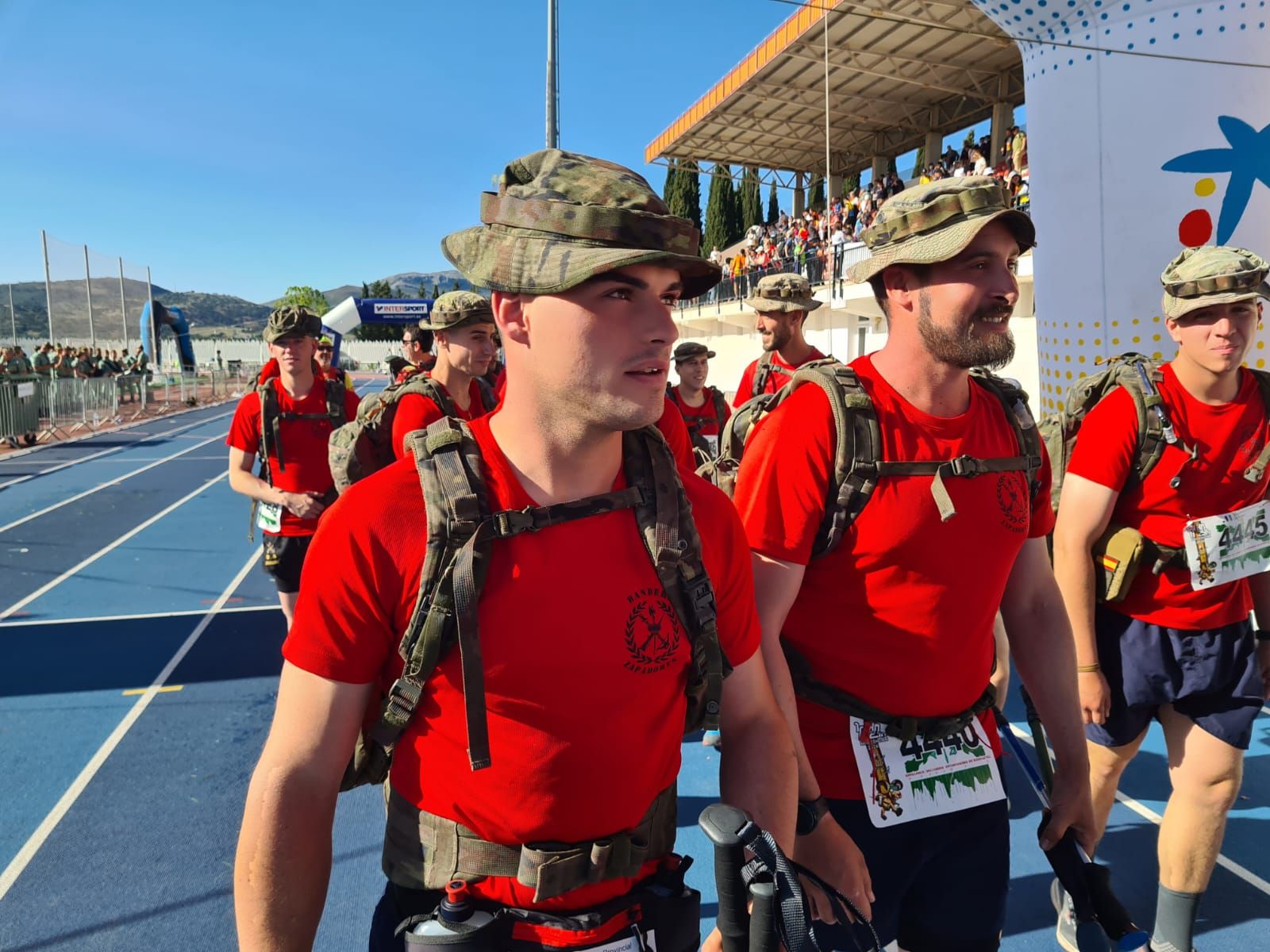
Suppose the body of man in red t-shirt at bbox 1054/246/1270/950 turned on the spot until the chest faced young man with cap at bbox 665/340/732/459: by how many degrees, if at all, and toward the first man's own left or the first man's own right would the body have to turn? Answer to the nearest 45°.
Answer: approximately 180°

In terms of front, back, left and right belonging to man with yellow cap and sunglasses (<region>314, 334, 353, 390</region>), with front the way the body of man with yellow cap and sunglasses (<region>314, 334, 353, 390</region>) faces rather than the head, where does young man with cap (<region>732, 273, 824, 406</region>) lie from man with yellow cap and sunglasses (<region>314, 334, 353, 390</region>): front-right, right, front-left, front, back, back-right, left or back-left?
front-left

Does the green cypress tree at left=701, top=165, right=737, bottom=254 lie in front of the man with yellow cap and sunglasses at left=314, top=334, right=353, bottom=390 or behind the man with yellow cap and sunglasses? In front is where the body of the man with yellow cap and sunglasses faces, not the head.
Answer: behind

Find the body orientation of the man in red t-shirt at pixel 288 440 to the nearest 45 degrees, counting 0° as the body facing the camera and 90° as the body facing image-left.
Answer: approximately 0°

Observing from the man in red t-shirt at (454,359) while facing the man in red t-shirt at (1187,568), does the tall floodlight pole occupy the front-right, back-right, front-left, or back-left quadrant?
back-left

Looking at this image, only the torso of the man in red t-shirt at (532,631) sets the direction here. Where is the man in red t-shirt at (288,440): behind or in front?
behind
